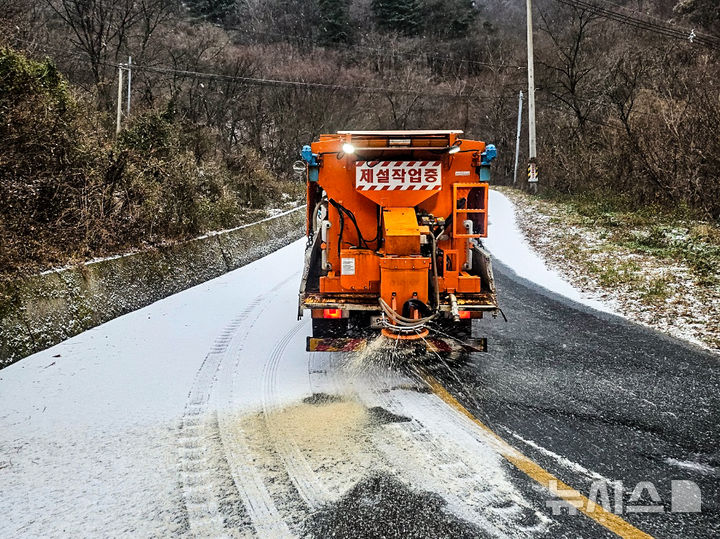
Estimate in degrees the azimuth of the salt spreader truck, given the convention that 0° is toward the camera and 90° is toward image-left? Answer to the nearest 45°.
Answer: approximately 180°

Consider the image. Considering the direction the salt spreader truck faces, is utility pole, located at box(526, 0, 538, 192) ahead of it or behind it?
ahead

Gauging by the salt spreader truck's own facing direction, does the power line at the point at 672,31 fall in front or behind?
in front
